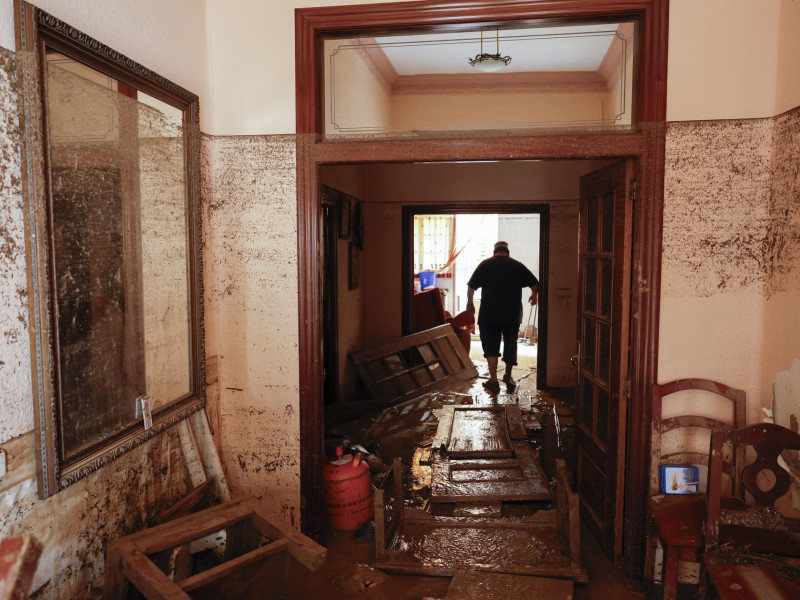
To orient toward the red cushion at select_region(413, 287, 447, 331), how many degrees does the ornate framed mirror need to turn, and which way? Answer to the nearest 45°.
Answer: approximately 90° to its left

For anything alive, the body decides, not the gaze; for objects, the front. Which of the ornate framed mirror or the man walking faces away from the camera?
the man walking

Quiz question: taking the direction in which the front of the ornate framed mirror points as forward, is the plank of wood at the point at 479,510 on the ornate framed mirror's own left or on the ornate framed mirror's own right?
on the ornate framed mirror's own left

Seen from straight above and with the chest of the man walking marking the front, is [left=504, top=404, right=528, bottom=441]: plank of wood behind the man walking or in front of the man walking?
behind

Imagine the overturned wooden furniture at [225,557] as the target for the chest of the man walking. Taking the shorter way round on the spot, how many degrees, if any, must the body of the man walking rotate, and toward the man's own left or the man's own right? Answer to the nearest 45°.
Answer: approximately 180°

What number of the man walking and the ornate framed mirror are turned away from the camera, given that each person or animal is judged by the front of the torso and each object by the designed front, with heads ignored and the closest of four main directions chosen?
1

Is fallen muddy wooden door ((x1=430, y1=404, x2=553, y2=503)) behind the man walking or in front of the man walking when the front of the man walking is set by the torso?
behind

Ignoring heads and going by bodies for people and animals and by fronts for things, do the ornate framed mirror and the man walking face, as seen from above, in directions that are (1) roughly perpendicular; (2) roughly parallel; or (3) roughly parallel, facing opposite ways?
roughly perpendicular

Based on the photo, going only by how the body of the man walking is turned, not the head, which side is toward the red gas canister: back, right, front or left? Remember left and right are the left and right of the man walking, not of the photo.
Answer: back

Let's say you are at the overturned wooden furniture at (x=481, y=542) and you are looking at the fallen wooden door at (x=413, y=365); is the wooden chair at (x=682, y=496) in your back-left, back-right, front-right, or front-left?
back-right

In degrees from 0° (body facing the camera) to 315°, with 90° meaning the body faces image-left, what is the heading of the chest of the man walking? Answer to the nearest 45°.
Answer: approximately 180°

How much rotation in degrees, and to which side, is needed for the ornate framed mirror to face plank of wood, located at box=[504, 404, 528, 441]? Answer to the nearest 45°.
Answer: approximately 90° to its left
